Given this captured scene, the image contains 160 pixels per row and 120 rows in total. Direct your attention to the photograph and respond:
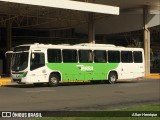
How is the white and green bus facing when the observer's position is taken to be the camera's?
facing the viewer and to the left of the viewer
